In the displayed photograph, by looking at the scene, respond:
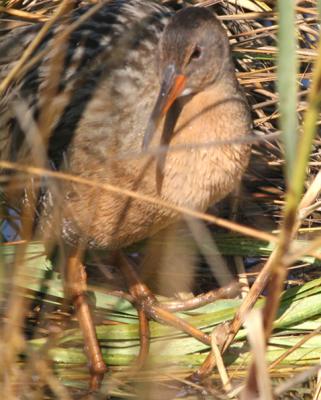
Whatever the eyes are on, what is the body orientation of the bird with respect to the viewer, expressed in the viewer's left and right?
facing the viewer and to the right of the viewer
